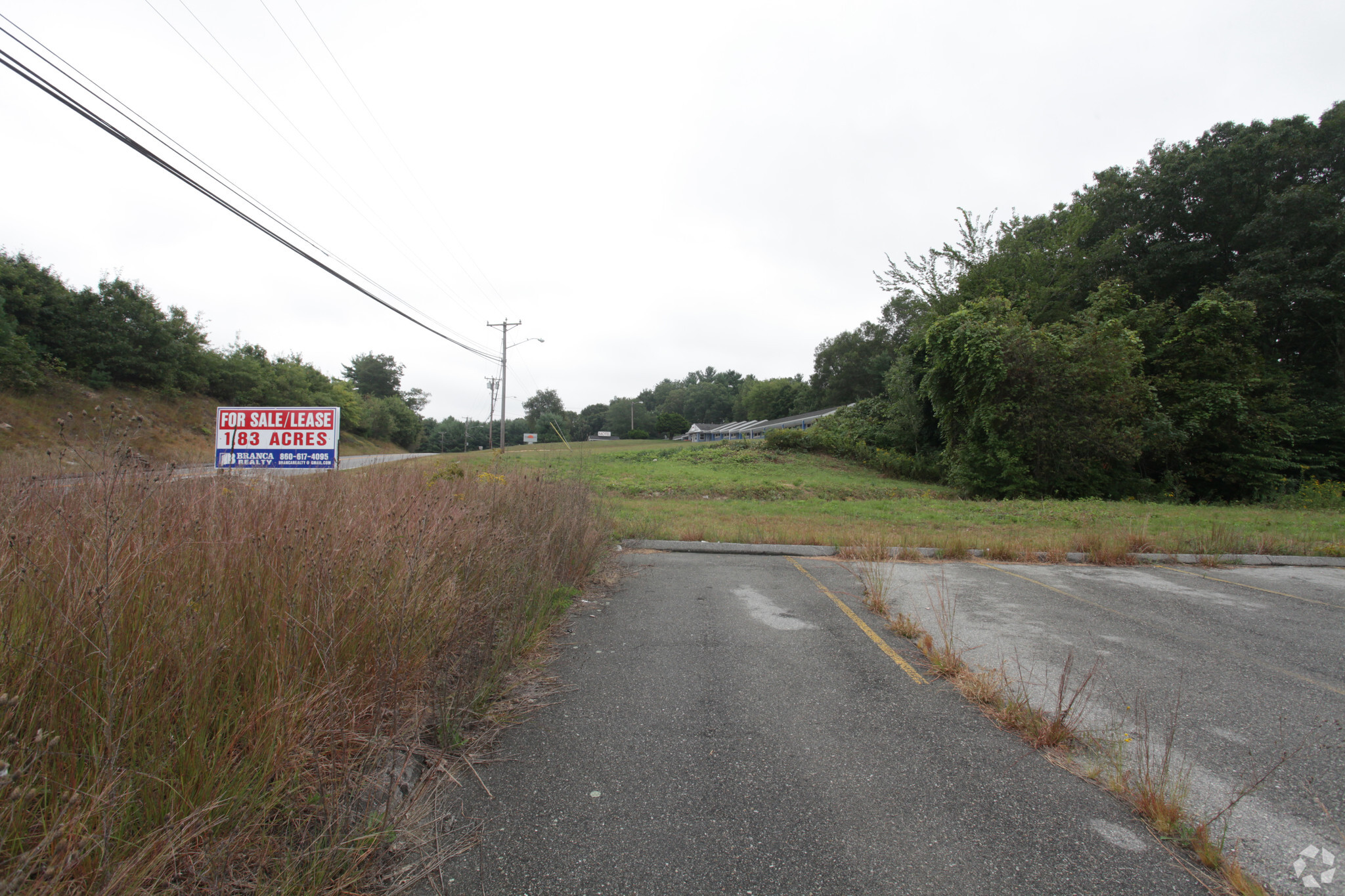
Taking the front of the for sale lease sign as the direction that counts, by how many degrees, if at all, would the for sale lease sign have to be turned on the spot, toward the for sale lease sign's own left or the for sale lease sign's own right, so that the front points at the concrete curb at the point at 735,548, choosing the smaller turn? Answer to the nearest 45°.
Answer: approximately 45° to the for sale lease sign's own left

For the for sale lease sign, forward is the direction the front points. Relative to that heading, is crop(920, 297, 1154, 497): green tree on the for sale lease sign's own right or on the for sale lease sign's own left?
on the for sale lease sign's own left

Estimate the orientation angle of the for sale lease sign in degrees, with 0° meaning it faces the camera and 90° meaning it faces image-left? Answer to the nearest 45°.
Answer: approximately 0°

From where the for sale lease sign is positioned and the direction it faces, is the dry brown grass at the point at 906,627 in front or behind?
in front

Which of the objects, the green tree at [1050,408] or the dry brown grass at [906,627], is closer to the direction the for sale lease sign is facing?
the dry brown grass
